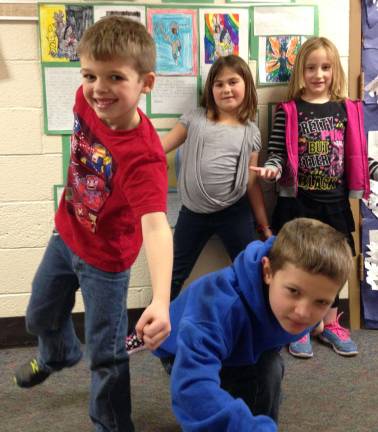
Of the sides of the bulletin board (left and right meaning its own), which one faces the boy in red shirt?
front

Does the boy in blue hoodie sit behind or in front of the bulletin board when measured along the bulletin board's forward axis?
in front

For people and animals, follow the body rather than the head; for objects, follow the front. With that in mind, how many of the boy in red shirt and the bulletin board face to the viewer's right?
0

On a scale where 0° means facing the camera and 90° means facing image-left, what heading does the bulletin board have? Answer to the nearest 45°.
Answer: approximately 0°
